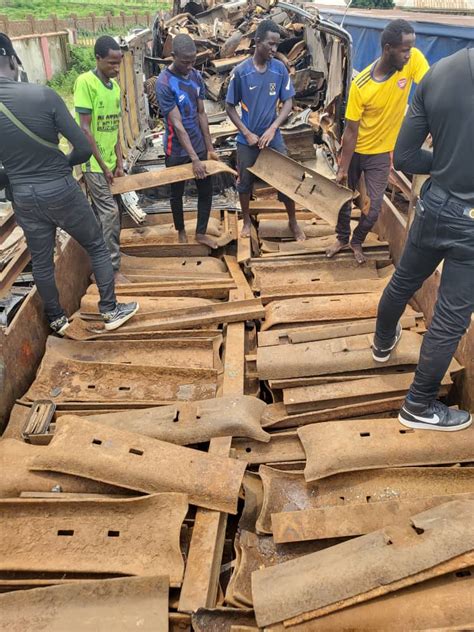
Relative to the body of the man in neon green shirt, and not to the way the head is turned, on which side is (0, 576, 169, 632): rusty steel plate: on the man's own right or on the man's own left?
on the man's own right

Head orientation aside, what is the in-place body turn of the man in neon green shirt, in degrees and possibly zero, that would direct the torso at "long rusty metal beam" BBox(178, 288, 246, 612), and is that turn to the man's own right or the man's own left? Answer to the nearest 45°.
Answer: approximately 45° to the man's own right

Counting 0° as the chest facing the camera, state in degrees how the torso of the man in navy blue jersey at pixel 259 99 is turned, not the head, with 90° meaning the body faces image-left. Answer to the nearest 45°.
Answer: approximately 0°

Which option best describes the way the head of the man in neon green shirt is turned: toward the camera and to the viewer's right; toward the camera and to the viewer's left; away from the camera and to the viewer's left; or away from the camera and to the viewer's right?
toward the camera and to the viewer's right

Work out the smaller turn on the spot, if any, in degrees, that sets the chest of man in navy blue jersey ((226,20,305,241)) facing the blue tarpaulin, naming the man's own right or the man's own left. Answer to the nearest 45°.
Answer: approximately 135° to the man's own left

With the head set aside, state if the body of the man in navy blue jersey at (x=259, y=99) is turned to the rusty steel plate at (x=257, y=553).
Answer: yes

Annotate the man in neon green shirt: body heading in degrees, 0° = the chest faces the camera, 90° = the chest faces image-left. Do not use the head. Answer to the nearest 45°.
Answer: approximately 315°

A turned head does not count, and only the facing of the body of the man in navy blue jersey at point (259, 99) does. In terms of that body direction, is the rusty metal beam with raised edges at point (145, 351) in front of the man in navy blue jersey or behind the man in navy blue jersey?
in front
